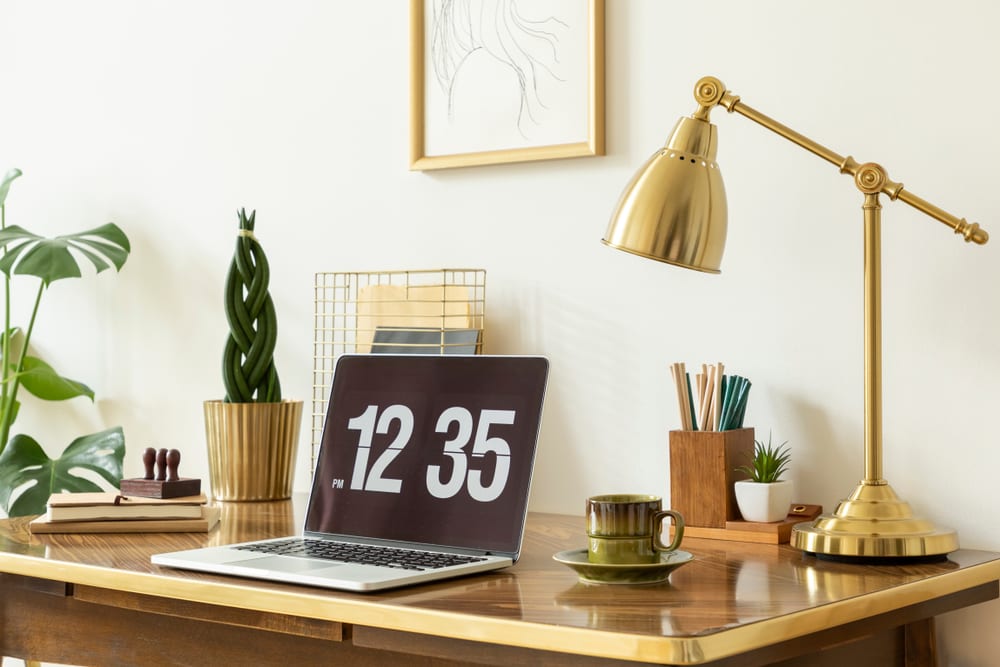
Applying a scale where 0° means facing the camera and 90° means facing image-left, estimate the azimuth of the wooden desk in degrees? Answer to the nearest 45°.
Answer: approximately 45°

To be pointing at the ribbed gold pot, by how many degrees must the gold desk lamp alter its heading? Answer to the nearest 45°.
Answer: approximately 45° to its right

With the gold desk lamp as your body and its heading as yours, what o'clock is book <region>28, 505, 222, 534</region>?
The book is roughly at 12 o'clock from the gold desk lamp.

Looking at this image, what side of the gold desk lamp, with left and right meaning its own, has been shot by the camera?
left

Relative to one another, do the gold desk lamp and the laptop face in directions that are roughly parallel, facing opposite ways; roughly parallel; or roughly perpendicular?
roughly perpendicular
